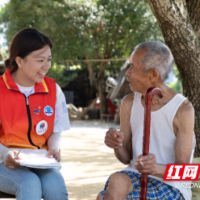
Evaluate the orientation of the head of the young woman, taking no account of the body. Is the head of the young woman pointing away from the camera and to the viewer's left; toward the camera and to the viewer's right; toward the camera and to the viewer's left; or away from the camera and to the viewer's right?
toward the camera and to the viewer's right

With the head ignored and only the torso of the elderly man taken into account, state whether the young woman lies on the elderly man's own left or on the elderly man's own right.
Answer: on the elderly man's own right

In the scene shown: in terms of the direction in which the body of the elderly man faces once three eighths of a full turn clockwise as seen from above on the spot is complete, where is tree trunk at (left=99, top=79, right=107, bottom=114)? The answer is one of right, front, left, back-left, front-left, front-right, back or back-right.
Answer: front

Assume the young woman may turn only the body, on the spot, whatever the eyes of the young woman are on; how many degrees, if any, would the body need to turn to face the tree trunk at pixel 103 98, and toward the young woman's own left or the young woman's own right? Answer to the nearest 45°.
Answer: approximately 135° to the young woman's own left

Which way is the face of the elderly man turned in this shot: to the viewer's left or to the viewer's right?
to the viewer's left

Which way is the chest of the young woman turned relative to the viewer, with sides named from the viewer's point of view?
facing the viewer and to the right of the viewer

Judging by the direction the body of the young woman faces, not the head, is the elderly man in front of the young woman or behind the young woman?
in front

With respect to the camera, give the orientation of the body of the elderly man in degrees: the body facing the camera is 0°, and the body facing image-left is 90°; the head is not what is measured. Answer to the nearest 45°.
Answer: approximately 45°

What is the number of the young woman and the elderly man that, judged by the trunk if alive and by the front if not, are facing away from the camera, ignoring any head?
0

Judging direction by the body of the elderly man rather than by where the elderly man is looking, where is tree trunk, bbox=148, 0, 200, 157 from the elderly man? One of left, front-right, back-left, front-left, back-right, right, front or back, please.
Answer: back-right
